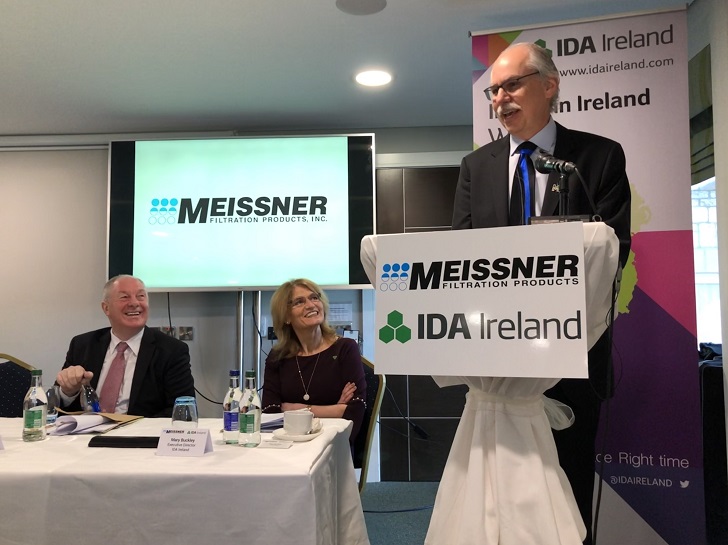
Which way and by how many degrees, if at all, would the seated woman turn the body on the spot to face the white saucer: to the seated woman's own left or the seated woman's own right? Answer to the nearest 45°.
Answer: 0° — they already face it

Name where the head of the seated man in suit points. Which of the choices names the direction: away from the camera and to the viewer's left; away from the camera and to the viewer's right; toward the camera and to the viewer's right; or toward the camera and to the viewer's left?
toward the camera and to the viewer's right

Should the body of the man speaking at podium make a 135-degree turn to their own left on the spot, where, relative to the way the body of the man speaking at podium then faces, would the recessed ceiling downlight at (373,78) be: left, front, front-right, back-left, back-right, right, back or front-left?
back-left

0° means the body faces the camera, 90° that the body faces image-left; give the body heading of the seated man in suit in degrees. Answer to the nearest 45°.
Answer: approximately 0°

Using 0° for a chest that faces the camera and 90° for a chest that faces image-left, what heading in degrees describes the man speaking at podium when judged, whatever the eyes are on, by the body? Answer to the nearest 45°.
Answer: approximately 45°

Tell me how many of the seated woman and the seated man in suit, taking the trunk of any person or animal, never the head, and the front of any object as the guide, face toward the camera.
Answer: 2
